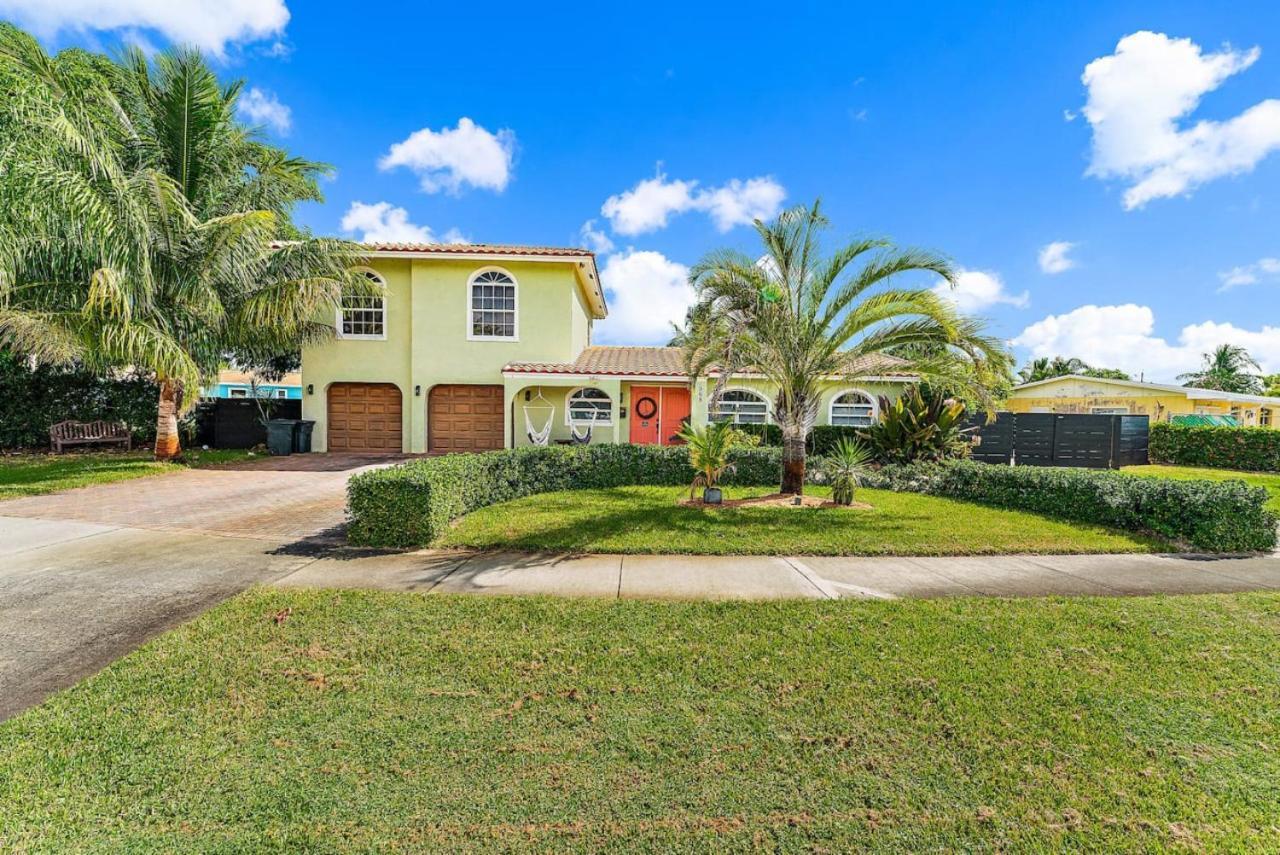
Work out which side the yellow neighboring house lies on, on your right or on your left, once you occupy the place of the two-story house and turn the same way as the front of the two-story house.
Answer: on your left

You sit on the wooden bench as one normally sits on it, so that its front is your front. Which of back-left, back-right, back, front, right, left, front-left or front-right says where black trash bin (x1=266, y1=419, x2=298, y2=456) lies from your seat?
front-left

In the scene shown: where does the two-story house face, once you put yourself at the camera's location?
facing the viewer

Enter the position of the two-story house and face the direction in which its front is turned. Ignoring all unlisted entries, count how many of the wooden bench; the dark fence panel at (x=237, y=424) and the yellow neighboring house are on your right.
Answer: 2

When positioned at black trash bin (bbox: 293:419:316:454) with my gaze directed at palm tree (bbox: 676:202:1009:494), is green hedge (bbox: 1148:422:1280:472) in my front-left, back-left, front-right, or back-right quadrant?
front-left

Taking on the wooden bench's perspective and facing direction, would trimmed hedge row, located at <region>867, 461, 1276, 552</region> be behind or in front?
in front

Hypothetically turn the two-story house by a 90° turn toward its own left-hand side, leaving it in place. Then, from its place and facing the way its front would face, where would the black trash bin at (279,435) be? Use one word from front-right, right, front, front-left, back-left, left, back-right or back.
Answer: back

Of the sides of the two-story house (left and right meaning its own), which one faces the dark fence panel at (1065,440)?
left

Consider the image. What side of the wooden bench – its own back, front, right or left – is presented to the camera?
front

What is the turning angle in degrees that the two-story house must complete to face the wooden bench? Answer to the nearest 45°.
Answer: approximately 90° to its right

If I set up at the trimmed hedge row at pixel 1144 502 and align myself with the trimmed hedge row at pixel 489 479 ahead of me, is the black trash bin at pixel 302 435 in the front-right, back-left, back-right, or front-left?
front-right

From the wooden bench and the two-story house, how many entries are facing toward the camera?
2
